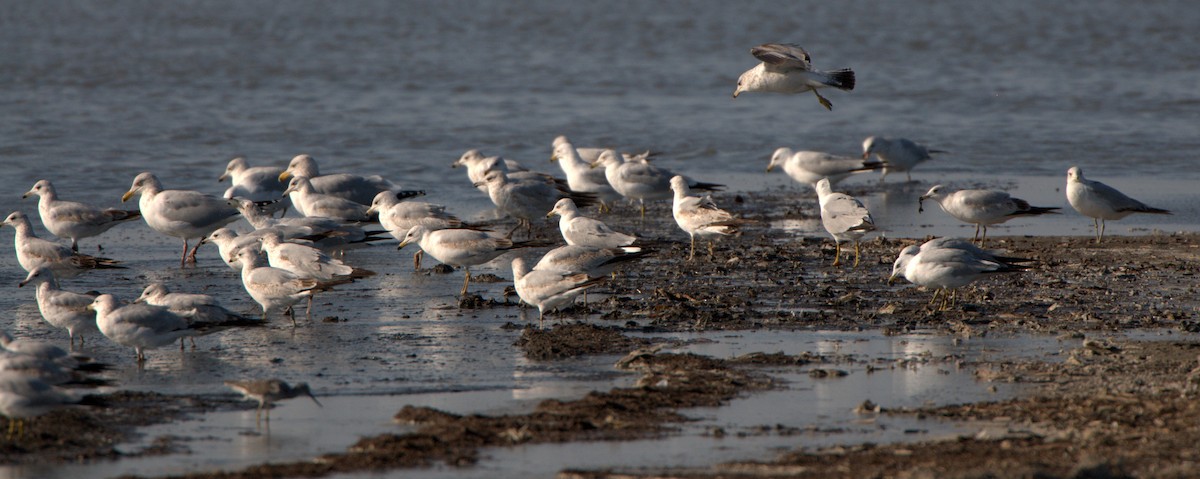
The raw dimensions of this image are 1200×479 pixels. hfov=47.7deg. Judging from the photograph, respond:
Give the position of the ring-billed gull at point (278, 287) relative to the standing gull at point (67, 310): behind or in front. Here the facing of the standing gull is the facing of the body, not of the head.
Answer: behind

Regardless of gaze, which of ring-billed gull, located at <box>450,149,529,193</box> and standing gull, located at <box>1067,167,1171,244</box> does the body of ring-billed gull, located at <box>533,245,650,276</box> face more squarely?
the ring-billed gull

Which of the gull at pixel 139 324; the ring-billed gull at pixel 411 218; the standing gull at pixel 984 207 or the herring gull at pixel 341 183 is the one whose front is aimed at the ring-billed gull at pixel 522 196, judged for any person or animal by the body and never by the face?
the standing gull

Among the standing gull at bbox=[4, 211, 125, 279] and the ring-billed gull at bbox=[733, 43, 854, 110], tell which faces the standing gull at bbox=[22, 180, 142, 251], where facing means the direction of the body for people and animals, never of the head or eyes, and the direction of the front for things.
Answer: the ring-billed gull

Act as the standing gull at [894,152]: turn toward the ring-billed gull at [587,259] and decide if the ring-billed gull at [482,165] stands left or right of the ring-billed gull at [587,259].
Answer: right

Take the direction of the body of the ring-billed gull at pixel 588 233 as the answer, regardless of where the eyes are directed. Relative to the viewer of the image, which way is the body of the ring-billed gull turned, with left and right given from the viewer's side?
facing to the left of the viewer

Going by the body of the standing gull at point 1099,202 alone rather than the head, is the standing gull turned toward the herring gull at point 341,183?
yes

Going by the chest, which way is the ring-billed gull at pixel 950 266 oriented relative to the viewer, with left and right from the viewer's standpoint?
facing to the left of the viewer

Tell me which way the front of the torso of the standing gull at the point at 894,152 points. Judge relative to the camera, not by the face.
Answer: to the viewer's left

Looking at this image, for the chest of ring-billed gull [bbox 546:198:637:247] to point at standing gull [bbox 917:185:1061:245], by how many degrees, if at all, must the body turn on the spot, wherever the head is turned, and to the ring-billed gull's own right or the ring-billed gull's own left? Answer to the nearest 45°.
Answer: approximately 180°

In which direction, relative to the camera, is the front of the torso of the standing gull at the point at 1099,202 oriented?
to the viewer's left

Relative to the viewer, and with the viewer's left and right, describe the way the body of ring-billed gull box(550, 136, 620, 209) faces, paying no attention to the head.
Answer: facing to the left of the viewer

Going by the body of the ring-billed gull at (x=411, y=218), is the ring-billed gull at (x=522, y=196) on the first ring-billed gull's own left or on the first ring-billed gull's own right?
on the first ring-billed gull's own right

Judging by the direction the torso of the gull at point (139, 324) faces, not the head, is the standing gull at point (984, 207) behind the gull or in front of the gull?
behind

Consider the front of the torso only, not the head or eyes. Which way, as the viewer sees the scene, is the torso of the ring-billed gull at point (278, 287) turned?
to the viewer's left
